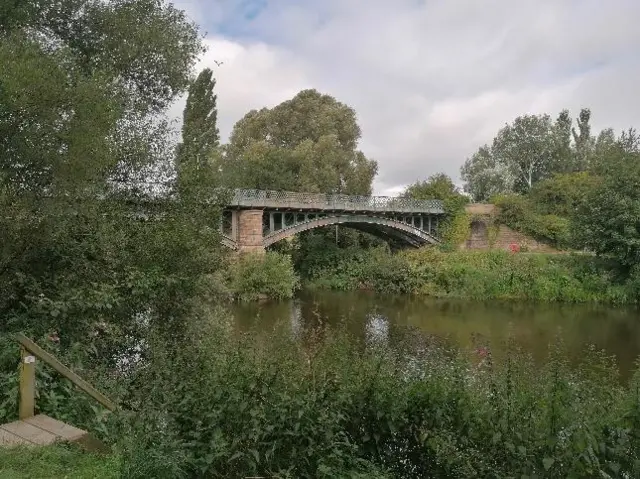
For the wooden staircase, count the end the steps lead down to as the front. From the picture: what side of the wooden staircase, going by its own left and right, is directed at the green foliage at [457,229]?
front

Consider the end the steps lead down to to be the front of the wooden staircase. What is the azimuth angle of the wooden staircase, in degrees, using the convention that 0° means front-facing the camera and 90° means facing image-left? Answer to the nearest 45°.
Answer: approximately 225°

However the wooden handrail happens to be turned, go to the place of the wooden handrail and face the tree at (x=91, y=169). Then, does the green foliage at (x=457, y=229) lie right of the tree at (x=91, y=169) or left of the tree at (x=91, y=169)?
right

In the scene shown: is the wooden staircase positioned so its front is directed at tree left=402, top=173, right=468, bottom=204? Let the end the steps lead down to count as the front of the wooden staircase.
yes

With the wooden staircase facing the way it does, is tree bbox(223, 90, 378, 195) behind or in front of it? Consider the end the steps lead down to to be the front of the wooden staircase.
in front
